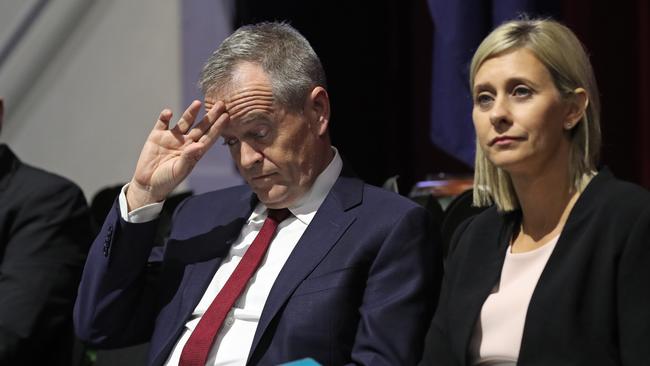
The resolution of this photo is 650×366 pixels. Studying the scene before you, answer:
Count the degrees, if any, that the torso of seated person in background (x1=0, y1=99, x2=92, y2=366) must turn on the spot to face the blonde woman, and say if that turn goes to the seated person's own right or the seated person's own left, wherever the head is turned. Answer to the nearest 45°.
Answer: approximately 90° to the seated person's own left

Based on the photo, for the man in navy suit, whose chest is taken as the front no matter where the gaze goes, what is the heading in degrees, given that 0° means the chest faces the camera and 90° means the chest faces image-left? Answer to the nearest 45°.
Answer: approximately 45°

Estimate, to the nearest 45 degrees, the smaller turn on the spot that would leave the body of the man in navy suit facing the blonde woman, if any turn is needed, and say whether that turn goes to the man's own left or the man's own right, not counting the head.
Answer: approximately 90° to the man's own left

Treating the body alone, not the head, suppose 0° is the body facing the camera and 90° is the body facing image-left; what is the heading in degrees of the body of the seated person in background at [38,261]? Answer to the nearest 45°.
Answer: approximately 45°

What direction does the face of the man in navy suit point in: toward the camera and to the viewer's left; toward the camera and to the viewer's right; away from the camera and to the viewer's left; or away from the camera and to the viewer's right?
toward the camera and to the viewer's left

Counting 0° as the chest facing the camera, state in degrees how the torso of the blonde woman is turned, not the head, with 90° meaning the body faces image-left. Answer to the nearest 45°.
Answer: approximately 45°

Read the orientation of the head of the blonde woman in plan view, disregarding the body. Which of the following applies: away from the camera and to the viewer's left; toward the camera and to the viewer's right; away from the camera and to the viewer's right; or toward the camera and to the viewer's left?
toward the camera and to the viewer's left

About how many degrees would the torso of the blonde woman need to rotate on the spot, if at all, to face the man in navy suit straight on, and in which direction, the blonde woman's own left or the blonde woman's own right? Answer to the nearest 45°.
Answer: approximately 45° to the blonde woman's own right

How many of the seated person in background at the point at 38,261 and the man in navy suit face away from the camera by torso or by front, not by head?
0

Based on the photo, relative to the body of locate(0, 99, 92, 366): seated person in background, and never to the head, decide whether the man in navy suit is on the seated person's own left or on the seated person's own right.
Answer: on the seated person's own left
